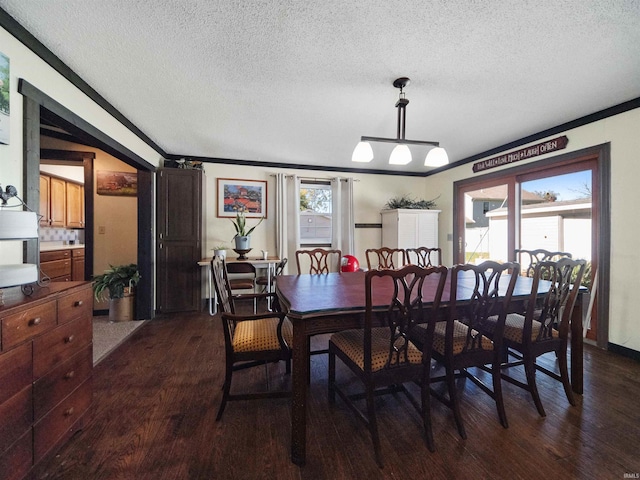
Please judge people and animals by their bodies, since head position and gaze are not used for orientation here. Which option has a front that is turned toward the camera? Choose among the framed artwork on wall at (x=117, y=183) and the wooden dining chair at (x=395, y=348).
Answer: the framed artwork on wall

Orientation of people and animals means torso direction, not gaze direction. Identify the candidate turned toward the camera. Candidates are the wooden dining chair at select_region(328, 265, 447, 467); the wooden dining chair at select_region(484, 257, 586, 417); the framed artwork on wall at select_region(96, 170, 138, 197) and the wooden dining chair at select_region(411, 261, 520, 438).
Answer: the framed artwork on wall

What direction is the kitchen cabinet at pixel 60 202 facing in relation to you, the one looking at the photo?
facing the viewer and to the right of the viewer

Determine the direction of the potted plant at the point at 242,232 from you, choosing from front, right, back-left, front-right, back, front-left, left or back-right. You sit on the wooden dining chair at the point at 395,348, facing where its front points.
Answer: front

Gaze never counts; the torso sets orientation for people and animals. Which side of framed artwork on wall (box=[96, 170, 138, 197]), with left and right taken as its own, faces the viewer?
front

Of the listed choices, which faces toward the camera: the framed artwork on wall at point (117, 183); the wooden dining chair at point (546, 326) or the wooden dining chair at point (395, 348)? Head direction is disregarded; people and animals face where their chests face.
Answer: the framed artwork on wall

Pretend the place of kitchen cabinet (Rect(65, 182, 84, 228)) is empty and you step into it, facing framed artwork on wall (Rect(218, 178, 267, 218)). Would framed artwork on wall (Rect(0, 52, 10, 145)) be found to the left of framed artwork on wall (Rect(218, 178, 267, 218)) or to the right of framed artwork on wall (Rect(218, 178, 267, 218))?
right

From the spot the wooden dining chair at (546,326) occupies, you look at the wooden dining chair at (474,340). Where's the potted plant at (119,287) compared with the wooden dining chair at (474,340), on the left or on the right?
right

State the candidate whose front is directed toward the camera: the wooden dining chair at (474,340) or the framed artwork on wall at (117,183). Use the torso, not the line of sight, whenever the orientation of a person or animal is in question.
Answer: the framed artwork on wall

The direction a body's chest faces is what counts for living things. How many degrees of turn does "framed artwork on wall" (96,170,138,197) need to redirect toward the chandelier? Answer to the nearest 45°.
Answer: approximately 45° to its left

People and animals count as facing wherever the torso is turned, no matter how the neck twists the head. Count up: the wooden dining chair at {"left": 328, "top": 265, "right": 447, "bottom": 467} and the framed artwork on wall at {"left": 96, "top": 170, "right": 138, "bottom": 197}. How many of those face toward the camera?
1

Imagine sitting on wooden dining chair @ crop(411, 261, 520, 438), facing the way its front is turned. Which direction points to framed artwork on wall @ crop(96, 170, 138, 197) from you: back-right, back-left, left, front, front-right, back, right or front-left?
front-left

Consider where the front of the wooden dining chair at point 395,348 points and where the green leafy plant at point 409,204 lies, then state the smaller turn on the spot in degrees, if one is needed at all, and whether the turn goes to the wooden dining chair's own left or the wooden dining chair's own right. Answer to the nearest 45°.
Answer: approximately 45° to the wooden dining chair's own right

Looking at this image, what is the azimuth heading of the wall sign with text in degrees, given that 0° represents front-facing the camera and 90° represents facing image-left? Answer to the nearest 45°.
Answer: approximately 45°

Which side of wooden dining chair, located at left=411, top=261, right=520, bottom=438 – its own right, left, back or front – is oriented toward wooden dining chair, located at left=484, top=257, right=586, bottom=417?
right

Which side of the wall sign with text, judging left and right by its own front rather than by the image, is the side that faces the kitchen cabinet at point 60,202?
front

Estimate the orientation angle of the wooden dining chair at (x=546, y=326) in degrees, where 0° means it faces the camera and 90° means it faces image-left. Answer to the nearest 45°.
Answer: approximately 135°
